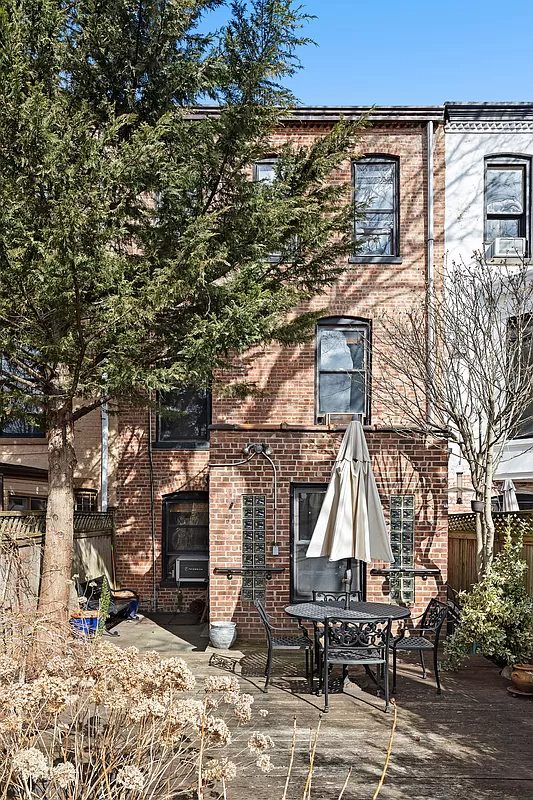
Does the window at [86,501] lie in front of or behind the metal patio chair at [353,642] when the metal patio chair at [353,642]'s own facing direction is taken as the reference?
in front

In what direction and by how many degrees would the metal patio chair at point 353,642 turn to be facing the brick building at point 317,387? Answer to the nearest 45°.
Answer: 0° — it already faces it

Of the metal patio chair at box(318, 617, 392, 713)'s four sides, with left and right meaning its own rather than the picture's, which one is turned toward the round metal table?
front

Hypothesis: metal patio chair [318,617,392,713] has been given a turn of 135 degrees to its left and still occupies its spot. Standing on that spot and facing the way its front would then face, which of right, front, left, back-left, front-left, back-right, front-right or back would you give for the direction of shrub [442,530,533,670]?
back

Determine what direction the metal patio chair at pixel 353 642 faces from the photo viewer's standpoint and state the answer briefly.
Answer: facing away from the viewer

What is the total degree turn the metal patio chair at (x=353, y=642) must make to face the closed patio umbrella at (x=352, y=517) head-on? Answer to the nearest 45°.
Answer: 0° — it already faces it

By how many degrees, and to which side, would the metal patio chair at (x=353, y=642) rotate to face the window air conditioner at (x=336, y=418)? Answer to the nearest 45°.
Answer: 0° — it already faces it
